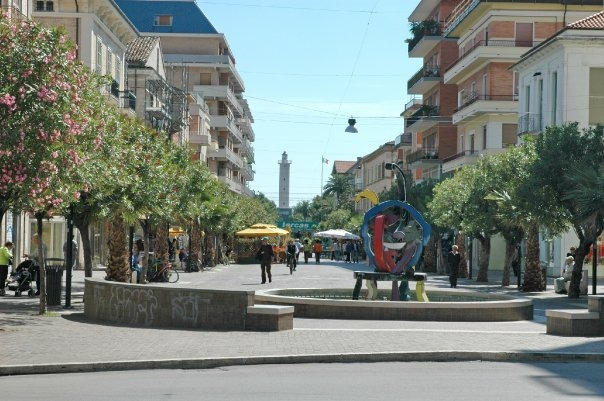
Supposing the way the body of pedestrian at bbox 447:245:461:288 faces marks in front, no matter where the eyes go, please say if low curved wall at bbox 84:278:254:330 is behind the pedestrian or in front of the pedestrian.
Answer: in front

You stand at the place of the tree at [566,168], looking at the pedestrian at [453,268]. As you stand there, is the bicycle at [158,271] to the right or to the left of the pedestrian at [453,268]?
left

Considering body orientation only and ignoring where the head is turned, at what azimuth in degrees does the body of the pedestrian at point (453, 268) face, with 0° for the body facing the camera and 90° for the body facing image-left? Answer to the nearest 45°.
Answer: approximately 0°

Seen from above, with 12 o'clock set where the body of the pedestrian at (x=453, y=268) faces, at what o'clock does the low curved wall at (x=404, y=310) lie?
The low curved wall is roughly at 12 o'clock from the pedestrian.

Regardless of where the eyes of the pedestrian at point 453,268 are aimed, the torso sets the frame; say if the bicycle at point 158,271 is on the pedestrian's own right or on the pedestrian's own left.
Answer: on the pedestrian's own right
